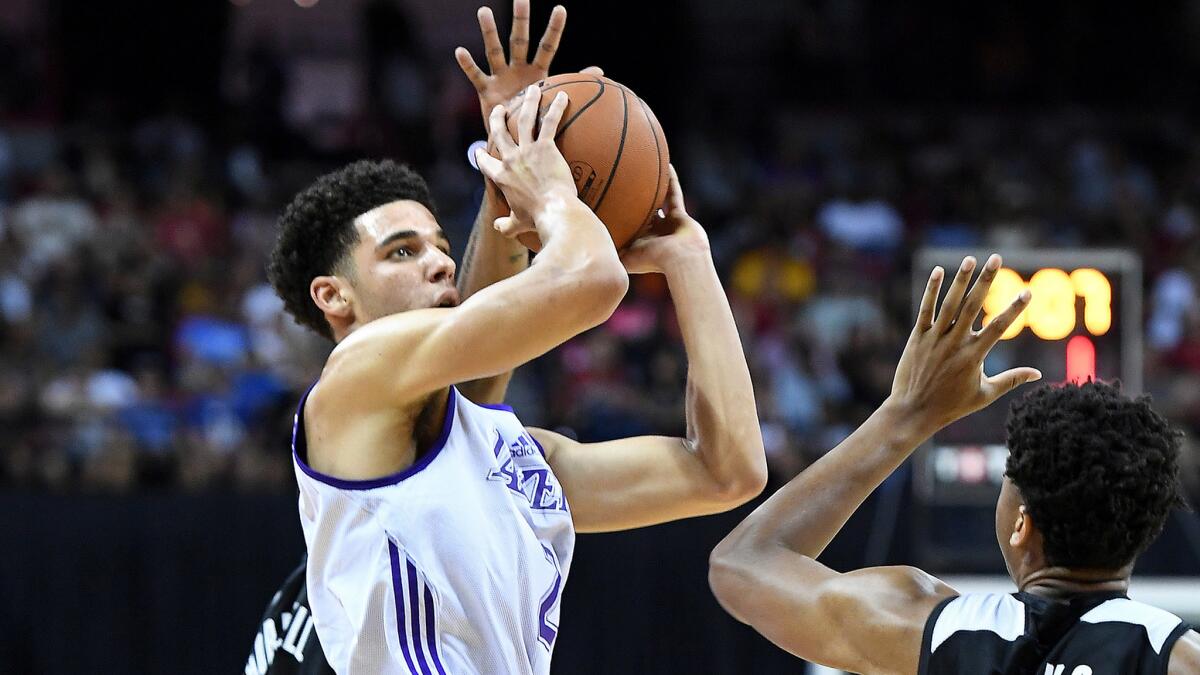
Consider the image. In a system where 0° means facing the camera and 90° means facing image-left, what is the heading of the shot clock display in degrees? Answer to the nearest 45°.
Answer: approximately 0°

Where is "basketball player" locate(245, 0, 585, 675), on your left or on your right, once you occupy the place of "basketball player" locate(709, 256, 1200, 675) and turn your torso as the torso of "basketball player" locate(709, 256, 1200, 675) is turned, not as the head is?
on your left

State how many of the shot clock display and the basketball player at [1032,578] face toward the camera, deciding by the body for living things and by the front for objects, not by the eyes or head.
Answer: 1

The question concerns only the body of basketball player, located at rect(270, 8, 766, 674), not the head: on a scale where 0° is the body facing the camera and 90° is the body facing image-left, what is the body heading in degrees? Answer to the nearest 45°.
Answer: approximately 315°

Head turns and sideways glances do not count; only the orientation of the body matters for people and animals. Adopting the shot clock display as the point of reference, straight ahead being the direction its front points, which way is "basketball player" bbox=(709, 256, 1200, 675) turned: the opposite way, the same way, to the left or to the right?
the opposite way

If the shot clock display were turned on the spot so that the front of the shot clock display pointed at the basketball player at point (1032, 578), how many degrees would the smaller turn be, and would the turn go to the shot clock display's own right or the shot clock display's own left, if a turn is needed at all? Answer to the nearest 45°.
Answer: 0° — it already faces them

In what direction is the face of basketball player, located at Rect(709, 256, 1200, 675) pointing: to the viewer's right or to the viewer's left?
to the viewer's left

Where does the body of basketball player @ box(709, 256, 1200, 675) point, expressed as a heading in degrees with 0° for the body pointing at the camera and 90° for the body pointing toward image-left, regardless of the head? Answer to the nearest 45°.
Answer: approximately 180°

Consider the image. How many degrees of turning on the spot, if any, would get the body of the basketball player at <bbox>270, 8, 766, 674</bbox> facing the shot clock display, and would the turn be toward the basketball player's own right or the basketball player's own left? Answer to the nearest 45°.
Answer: approximately 90° to the basketball player's own left
